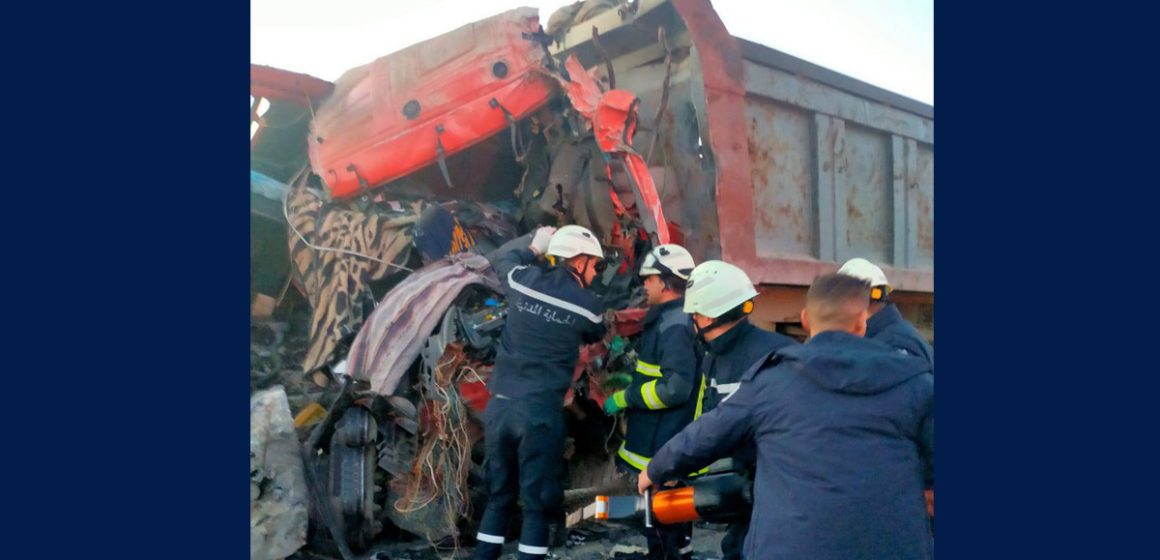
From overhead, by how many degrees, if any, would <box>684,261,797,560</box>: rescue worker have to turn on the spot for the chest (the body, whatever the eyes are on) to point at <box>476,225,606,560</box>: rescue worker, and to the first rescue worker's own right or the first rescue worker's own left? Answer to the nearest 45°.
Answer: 0° — they already face them

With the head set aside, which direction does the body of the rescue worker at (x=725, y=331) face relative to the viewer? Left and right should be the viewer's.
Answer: facing to the left of the viewer

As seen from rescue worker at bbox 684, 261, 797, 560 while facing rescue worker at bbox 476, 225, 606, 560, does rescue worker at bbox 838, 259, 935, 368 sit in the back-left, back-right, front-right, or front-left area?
back-right

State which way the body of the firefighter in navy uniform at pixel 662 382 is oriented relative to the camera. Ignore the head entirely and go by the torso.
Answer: to the viewer's left

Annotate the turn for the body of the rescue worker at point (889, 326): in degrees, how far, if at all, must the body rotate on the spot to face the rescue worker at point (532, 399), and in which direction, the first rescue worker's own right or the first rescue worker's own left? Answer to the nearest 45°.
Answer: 0° — they already face them

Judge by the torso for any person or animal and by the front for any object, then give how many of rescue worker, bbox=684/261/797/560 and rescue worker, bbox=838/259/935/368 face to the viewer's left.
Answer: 2

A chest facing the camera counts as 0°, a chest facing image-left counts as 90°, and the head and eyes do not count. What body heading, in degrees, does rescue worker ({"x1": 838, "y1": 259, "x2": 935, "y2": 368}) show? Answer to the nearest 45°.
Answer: approximately 90°

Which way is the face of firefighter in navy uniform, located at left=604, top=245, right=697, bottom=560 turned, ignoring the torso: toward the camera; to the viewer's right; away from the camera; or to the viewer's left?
to the viewer's left

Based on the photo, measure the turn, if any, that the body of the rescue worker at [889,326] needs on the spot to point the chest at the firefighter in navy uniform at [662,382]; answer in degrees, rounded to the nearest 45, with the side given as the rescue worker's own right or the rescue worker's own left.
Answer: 0° — they already face them
